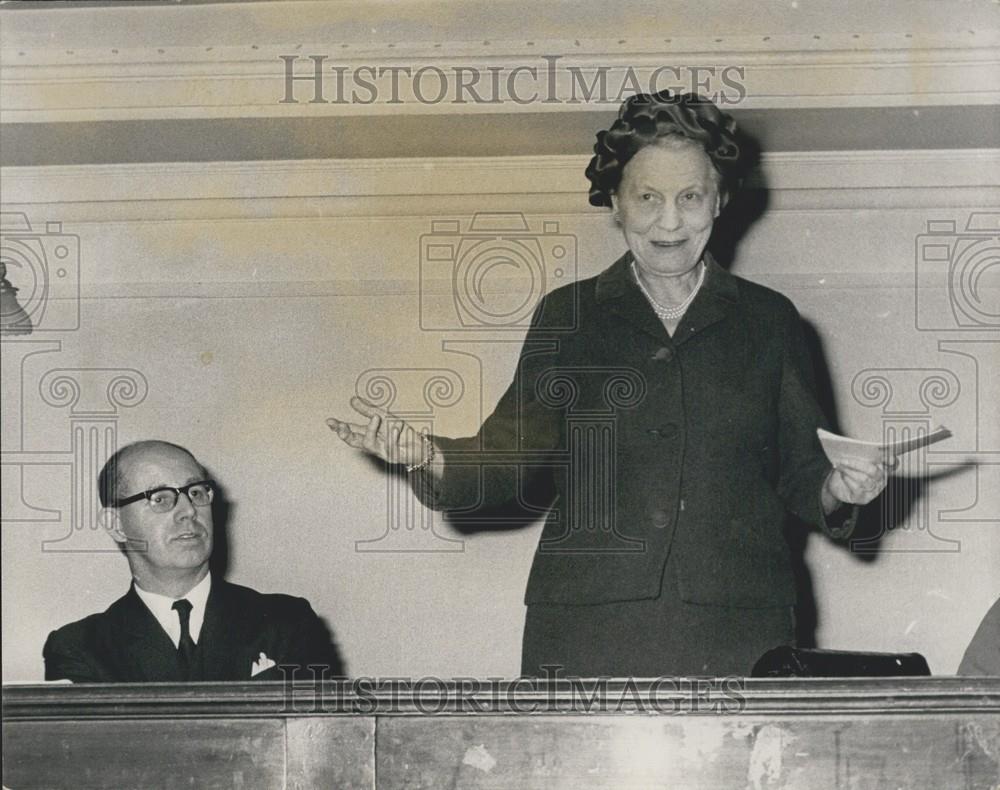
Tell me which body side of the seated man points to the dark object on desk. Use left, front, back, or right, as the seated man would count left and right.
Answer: left

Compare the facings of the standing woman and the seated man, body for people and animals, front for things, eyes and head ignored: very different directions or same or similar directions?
same or similar directions

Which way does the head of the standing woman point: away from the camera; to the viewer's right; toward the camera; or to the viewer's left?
toward the camera

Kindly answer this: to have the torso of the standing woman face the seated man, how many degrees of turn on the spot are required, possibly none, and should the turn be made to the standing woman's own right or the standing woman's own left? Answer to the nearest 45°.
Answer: approximately 90° to the standing woman's own right

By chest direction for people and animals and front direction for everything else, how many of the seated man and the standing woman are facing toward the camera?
2

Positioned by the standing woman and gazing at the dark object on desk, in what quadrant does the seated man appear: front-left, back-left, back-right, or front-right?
back-right

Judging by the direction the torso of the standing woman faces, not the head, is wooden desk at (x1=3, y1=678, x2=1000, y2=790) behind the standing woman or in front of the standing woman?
in front

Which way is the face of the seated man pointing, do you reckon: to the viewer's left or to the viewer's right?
to the viewer's right

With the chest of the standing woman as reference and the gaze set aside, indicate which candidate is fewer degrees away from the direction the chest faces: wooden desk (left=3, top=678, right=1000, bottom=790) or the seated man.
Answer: the wooden desk

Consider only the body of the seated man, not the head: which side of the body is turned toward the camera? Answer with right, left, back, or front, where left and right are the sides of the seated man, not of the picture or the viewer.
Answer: front

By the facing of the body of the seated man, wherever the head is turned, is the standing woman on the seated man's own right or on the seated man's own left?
on the seated man's own left

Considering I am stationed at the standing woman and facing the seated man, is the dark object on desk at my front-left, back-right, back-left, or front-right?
back-left

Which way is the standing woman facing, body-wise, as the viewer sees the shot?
toward the camera
